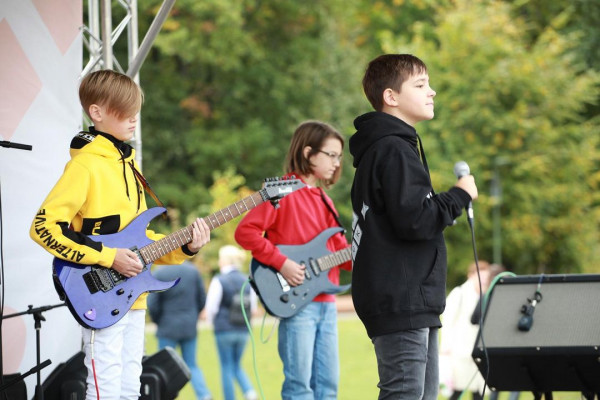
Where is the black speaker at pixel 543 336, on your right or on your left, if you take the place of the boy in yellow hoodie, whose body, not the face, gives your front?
on your left

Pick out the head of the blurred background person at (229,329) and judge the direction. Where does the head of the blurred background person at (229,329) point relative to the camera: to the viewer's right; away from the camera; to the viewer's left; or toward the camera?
away from the camera

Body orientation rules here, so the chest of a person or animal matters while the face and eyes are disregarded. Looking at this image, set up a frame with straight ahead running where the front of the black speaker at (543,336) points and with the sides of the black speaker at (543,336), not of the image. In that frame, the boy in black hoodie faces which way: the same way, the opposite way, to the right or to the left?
to the left

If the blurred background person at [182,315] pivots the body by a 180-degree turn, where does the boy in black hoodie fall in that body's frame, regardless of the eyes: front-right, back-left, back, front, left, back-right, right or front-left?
front

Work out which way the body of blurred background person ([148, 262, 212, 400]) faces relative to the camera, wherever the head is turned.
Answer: away from the camera

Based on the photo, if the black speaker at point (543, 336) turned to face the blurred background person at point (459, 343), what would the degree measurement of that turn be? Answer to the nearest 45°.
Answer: approximately 180°

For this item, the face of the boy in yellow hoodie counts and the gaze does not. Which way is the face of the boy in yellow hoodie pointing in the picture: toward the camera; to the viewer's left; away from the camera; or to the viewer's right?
to the viewer's right

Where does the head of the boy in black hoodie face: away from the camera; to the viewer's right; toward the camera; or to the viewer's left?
to the viewer's right

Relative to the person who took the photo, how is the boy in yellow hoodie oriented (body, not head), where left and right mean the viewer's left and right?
facing the viewer and to the right of the viewer

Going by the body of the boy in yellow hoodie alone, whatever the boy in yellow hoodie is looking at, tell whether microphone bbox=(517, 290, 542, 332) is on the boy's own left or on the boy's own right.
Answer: on the boy's own left

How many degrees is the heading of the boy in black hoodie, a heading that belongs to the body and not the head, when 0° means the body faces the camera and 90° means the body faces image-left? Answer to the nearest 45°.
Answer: approximately 270°
